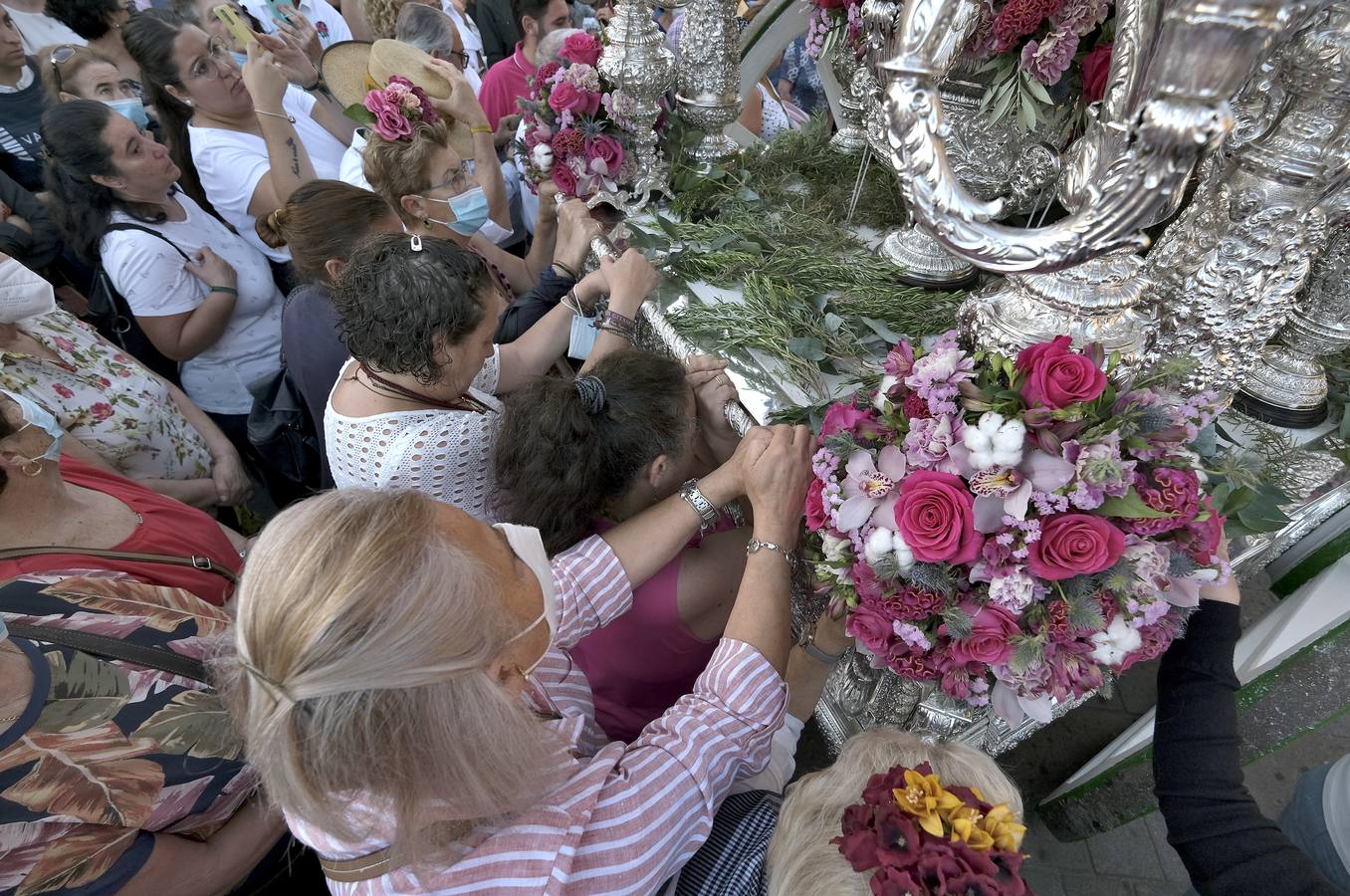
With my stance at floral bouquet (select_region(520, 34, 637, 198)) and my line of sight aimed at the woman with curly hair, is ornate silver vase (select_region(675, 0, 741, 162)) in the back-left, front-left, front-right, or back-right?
back-left

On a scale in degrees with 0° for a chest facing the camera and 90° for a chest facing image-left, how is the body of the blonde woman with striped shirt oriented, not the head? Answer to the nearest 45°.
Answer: approximately 225°

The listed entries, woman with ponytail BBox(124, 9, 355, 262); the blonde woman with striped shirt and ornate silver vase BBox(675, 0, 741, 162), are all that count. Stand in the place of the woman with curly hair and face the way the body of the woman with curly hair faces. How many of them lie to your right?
1

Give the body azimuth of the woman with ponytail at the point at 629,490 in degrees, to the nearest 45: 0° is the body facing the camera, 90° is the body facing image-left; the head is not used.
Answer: approximately 225°

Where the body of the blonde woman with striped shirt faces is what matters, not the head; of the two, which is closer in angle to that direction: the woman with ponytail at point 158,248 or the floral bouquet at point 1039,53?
the floral bouquet

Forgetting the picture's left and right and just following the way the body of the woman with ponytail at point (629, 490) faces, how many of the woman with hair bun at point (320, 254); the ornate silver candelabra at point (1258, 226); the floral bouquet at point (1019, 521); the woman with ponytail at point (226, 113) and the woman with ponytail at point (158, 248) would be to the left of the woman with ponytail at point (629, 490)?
3

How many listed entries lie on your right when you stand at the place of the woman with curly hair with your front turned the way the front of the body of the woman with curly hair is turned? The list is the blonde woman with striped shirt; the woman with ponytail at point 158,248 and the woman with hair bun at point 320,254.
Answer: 1

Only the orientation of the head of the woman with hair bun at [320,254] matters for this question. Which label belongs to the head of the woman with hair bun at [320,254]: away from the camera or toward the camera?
away from the camera

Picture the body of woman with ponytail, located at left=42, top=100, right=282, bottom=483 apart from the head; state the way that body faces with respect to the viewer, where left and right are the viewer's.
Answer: facing to the right of the viewer

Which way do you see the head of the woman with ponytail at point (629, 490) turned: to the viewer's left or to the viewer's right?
to the viewer's right

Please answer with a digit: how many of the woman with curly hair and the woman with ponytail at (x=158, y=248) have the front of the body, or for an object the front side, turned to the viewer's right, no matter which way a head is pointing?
2

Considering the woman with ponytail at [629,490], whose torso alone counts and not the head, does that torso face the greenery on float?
yes

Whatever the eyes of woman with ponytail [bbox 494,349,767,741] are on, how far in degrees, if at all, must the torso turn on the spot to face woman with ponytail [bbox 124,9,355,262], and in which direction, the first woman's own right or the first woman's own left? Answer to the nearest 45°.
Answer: approximately 90° to the first woman's own left

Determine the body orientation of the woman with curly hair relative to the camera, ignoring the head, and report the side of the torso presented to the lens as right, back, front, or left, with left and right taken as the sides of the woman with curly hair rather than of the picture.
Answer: right

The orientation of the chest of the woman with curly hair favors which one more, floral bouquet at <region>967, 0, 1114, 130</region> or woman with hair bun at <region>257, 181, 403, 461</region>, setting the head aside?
the floral bouquet

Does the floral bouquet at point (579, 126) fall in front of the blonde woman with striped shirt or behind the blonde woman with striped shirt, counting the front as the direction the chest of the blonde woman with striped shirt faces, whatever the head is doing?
in front
